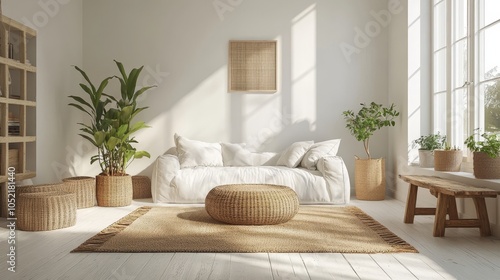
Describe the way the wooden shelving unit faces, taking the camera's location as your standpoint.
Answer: facing the viewer and to the right of the viewer

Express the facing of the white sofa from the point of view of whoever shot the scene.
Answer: facing the viewer

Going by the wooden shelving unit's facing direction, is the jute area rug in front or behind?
in front

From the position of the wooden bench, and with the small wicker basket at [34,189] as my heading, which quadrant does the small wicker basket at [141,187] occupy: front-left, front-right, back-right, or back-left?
front-right

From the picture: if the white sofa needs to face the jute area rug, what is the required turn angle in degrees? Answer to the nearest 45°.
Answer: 0° — it already faces it

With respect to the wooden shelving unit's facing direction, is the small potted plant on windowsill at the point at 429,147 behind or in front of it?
in front

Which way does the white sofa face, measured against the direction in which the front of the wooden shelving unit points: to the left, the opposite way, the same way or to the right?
to the right

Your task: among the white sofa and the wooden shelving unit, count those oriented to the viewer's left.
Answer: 0

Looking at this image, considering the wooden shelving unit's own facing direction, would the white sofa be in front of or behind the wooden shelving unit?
in front

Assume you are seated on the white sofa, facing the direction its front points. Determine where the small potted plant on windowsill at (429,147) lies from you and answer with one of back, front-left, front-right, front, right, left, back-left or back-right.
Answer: left
